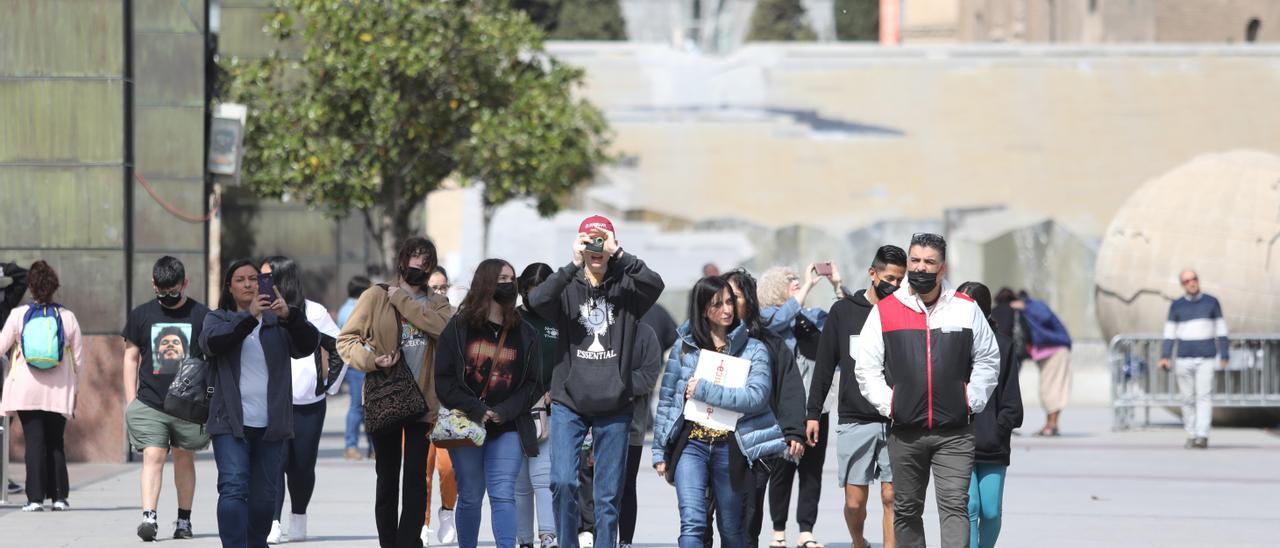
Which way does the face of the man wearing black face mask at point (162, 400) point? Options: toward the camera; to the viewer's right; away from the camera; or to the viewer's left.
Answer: toward the camera

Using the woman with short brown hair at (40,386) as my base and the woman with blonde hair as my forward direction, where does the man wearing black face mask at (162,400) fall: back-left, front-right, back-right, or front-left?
front-right

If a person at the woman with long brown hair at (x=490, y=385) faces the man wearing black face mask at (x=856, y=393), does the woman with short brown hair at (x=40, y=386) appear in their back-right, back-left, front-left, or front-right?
back-left

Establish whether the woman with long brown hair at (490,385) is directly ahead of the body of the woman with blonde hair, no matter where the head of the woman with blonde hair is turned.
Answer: no

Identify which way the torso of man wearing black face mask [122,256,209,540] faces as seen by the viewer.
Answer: toward the camera

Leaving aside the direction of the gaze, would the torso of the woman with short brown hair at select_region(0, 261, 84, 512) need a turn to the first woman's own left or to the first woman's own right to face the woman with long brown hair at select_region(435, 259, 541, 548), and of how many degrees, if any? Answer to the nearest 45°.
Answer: approximately 135° to the first woman's own right

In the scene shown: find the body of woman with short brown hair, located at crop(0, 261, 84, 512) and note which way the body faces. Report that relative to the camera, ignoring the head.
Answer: away from the camera

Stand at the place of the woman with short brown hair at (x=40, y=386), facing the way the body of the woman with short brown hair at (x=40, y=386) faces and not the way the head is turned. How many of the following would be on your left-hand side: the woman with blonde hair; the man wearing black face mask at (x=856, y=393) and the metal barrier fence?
0

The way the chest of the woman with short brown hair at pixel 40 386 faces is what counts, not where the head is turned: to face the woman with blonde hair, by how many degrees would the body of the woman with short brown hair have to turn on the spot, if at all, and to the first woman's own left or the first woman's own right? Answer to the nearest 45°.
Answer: approximately 135° to the first woman's own right

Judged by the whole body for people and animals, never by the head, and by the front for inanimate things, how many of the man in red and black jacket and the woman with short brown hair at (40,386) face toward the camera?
1

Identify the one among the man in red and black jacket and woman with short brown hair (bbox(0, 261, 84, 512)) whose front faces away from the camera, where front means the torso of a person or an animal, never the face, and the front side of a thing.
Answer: the woman with short brown hair

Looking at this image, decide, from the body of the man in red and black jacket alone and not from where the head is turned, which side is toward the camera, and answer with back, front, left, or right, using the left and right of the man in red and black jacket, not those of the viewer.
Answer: front

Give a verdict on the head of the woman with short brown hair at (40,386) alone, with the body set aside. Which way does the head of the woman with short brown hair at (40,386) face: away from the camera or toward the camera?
away from the camera

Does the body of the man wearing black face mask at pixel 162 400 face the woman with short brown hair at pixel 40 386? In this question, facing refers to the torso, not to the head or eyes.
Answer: no

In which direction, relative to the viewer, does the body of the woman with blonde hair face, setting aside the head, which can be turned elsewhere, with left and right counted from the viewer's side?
facing the viewer and to the right of the viewer

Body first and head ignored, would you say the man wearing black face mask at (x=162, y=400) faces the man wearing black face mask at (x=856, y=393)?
no

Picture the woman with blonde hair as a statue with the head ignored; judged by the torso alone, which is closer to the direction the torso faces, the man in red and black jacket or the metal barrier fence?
the man in red and black jacket

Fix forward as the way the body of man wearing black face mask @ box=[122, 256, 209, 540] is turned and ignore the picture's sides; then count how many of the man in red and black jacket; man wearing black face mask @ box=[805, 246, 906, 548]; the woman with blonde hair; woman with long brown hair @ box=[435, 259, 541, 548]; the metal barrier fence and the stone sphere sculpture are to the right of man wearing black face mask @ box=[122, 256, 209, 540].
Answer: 0
